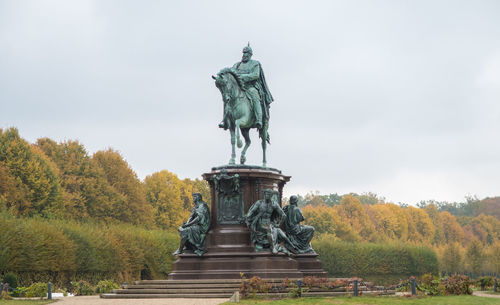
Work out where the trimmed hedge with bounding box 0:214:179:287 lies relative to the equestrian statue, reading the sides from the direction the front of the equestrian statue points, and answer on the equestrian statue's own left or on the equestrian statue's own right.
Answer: on the equestrian statue's own right

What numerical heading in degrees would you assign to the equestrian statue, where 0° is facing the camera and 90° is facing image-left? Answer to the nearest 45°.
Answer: approximately 45°

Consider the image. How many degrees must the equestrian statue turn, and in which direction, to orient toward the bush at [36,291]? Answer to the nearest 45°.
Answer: approximately 45° to its right

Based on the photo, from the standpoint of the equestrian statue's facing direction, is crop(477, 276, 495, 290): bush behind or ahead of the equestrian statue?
behind

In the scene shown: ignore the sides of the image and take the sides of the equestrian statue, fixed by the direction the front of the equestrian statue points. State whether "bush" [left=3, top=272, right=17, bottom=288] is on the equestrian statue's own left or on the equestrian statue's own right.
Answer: on the equestrian statue's own right

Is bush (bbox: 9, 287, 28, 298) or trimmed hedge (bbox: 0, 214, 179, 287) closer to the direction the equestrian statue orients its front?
the bush
